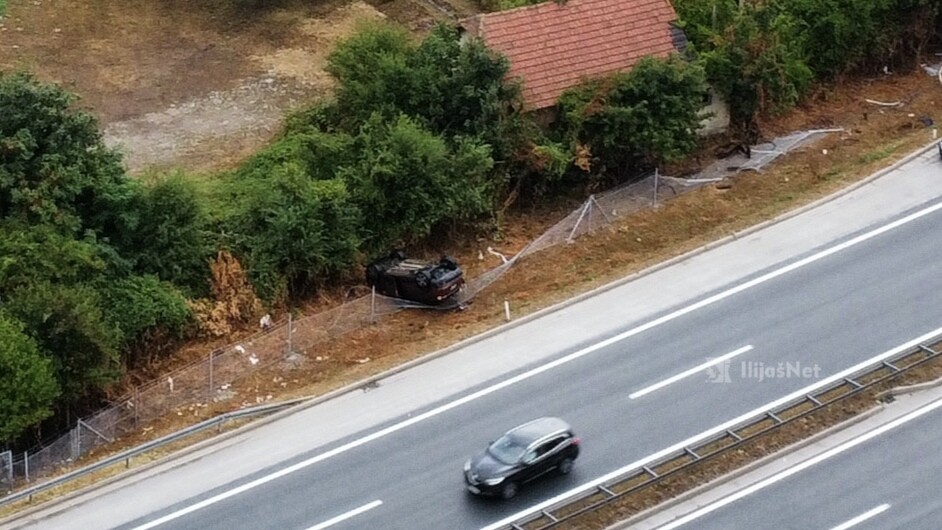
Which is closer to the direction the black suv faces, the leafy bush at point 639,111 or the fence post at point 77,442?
the fence post

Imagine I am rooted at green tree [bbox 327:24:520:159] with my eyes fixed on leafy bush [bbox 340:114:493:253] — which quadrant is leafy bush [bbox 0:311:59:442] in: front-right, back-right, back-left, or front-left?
front-right

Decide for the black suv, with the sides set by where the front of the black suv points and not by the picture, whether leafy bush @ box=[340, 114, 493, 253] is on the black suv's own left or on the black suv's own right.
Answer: on the black suv's own right

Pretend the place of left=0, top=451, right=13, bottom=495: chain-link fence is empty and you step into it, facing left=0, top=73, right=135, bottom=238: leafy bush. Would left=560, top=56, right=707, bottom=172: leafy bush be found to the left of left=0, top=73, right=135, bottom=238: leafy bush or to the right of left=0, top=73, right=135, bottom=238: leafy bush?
right

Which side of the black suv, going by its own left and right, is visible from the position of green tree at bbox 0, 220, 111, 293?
right

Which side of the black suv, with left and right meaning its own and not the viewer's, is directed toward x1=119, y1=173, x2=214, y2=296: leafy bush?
right

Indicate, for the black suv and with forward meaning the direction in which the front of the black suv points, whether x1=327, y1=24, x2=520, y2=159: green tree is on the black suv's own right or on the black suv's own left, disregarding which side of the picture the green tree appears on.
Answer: on the black suv's own right

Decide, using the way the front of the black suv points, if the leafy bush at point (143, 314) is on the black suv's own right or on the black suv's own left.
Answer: on the black suv's own right

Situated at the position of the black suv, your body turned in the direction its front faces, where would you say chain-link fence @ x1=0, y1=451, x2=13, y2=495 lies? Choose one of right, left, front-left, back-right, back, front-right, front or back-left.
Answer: front-right

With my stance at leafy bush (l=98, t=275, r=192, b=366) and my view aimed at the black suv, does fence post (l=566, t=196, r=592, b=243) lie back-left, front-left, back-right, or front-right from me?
front-left

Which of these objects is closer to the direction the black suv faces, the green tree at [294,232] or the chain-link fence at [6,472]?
the chain-link fence

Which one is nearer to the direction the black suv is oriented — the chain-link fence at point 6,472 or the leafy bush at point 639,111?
the chain-link fence

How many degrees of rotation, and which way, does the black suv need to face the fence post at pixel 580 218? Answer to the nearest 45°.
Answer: approximately 135° to its right

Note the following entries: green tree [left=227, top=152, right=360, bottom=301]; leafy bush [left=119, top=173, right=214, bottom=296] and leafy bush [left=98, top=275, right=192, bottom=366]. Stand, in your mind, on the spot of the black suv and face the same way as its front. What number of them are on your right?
3

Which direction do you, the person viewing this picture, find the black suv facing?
facing the viewer and to the left of the viewer

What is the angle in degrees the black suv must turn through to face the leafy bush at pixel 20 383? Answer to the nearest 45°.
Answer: approximately 45° to its right

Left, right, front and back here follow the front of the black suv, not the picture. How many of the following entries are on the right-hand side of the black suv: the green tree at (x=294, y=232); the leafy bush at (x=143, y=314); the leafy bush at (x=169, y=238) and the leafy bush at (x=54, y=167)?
4

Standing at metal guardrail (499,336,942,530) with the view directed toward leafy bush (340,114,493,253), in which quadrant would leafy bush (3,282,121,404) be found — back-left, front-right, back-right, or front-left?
front-left

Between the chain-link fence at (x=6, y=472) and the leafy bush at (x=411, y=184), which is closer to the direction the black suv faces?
the chain-link fence
